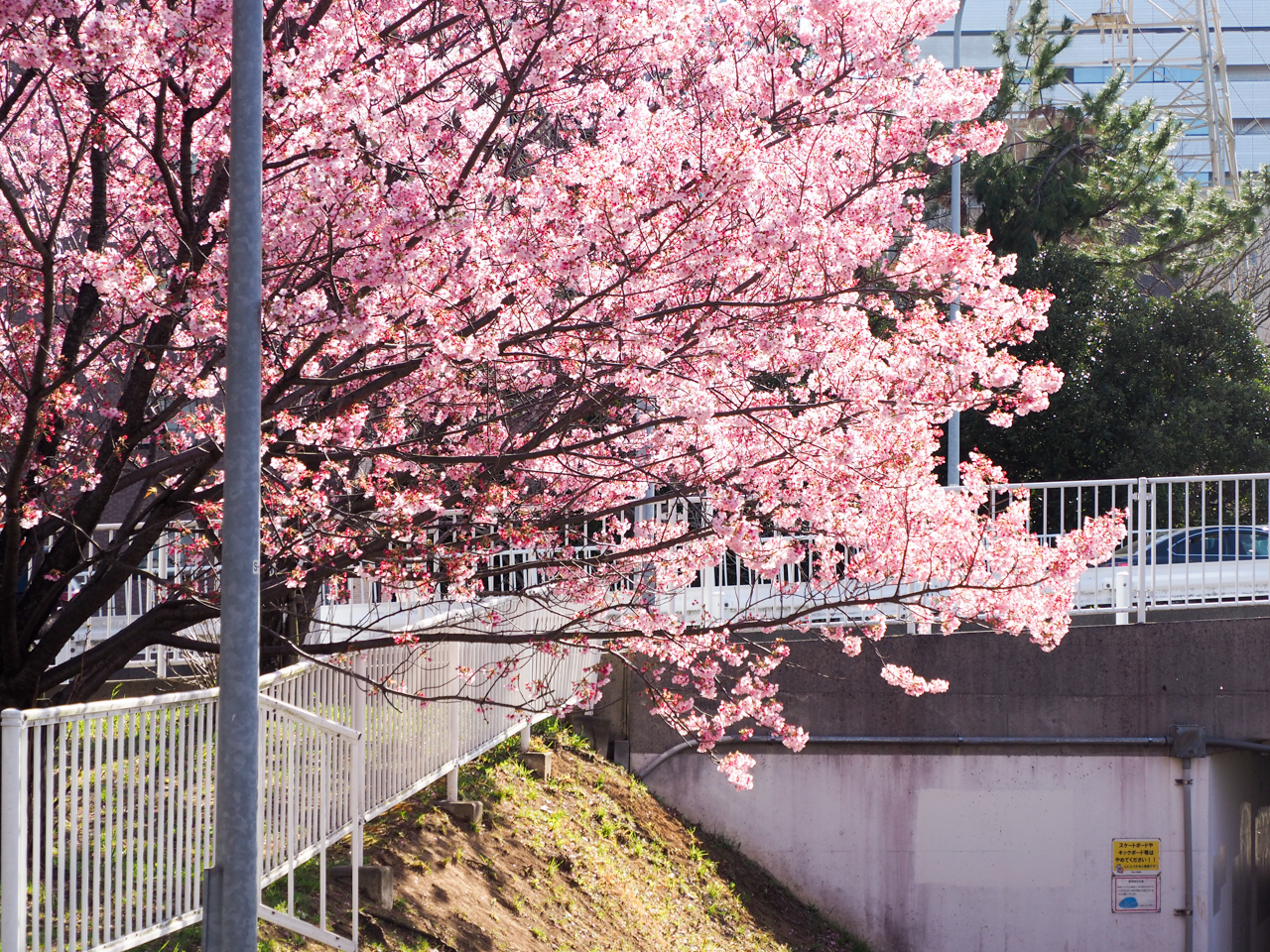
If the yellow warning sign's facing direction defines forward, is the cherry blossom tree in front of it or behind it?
in front

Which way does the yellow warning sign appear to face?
toward the camera

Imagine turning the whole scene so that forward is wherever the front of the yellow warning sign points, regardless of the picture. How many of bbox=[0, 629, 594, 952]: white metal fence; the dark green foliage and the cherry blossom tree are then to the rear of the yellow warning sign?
1

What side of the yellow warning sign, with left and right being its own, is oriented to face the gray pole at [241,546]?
front

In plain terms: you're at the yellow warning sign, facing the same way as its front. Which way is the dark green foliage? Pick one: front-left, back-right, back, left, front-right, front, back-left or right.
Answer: back

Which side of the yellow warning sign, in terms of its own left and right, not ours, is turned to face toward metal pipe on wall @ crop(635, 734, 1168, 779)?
right

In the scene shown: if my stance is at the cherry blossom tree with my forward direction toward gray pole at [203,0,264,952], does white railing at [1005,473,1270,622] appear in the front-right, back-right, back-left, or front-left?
back-left

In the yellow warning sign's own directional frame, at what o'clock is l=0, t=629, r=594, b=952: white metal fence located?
The white metal fence is roughly at 1 o'clock from the yellow warning sign.

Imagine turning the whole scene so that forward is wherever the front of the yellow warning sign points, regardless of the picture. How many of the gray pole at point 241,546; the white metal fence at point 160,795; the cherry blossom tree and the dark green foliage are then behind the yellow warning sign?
1

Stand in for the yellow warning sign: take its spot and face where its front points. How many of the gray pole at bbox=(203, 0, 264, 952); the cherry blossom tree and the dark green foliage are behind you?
1

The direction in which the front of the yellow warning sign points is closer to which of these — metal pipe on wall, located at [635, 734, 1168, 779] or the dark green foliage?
the metal pipe on wall
